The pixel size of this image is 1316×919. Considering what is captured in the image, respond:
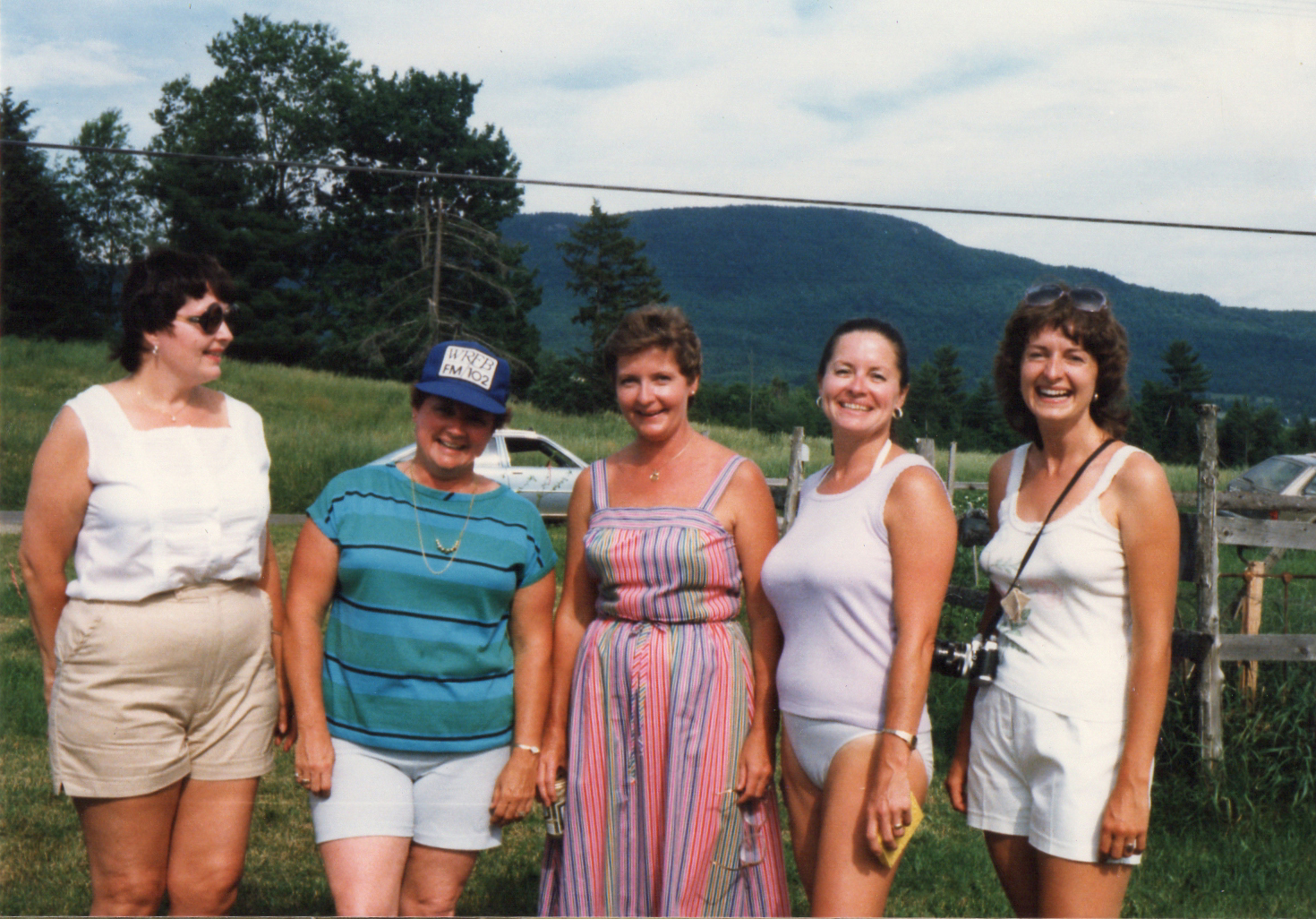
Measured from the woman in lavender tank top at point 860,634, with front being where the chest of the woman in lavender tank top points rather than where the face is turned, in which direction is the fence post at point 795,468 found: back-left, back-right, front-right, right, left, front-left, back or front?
back-right

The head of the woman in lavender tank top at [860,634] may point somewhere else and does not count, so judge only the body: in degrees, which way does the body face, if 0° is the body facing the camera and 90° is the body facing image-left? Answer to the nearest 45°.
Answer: approximately 45°

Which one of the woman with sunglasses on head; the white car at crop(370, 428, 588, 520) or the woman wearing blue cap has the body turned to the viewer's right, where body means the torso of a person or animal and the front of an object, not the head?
the white car

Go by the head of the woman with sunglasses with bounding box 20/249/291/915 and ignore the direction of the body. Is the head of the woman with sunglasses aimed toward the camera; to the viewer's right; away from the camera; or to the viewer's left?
to the viewer's right

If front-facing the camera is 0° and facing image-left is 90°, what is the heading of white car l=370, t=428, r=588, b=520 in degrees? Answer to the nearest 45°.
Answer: approximately 270°

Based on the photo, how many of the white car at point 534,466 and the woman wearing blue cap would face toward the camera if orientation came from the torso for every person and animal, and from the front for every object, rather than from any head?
1

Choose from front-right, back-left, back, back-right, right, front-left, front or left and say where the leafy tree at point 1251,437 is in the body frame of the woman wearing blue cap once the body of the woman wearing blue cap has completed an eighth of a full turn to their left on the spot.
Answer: left

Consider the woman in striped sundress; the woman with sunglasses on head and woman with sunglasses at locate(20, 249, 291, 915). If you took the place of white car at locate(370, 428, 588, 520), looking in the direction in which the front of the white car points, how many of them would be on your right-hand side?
3
